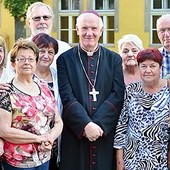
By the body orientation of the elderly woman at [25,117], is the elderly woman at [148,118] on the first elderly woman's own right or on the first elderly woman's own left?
on the first elderly woman's own left

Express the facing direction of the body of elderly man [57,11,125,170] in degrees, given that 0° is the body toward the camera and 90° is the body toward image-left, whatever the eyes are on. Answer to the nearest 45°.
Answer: approximately 0°

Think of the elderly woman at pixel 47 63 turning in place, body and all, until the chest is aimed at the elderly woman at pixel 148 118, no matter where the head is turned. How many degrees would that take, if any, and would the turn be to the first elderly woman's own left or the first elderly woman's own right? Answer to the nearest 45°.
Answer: approximately 45° to the first elderly woman's own left

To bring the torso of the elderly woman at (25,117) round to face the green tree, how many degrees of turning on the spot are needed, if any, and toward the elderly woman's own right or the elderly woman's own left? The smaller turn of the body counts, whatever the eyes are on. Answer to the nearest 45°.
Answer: approximately 135° to the elderly woman's own left

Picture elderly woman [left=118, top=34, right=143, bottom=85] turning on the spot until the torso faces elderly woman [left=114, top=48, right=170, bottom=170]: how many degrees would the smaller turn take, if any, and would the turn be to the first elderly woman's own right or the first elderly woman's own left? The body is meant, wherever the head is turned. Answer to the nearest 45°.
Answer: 0° — they already face them

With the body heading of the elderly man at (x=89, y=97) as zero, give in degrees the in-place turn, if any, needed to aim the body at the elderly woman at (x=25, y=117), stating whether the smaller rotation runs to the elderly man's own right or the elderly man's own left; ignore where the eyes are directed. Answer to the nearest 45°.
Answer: approximately 45° to the elderly man's own right

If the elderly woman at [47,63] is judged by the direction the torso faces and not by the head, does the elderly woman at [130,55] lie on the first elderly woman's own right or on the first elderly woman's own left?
on the first elderly woman's own left
